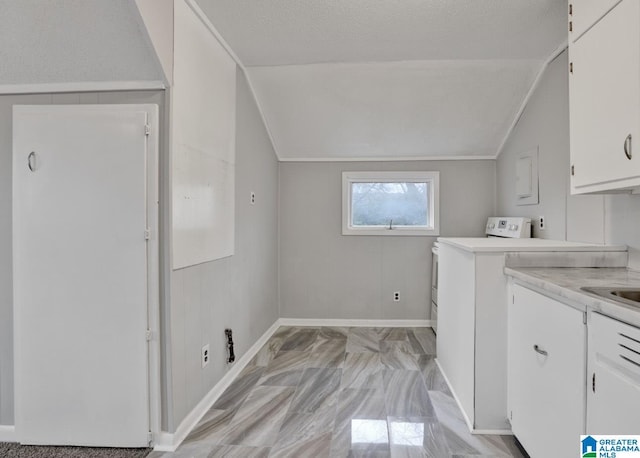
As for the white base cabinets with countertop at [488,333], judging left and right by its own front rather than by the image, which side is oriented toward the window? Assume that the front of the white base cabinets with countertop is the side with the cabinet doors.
right

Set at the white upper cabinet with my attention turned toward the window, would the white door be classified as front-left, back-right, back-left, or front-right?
front-left

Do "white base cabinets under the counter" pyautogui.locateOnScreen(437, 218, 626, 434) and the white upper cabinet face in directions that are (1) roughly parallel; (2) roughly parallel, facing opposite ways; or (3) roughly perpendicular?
roughly parallel

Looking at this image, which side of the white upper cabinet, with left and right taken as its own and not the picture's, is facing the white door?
front

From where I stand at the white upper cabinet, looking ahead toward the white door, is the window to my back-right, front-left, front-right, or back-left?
front-right

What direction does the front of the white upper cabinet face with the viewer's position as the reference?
facing the viewer and to the left of the viewer

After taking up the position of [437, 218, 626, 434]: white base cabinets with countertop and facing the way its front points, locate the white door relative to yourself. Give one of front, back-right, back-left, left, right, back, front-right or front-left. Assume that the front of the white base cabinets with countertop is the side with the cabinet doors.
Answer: front
